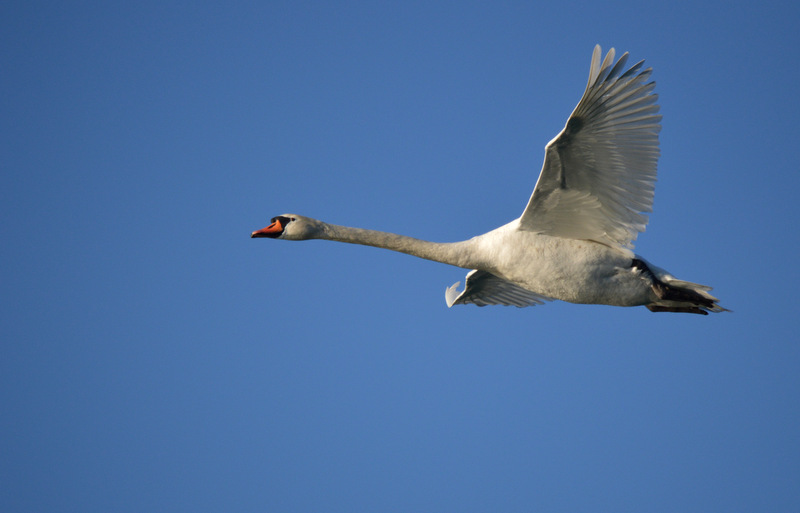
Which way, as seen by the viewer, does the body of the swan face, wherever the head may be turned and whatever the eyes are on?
to the viewer's left
